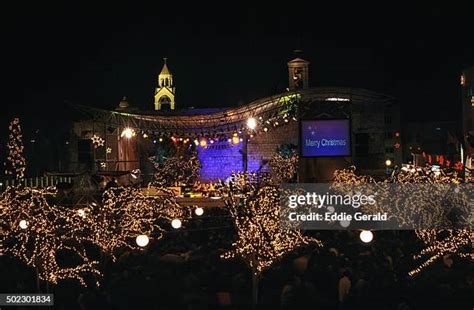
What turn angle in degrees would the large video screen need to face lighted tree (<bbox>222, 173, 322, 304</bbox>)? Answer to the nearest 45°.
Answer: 0° — it already faces it

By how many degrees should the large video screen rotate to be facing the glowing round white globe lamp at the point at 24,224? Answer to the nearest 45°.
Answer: approximately 45° to its right

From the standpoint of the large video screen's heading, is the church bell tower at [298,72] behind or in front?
behind

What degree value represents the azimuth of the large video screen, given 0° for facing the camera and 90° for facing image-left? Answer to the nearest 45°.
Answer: approximately 0°
